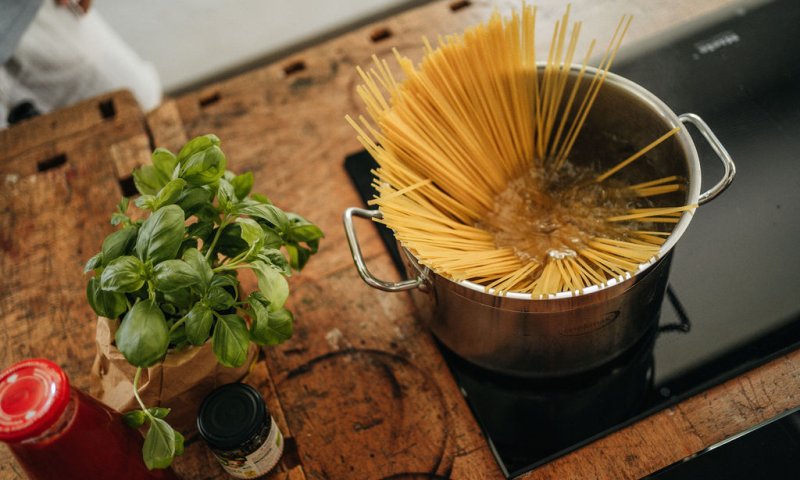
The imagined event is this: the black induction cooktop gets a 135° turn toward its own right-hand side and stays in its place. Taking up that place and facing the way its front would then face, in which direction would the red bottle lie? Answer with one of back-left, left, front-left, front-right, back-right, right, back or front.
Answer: front-left

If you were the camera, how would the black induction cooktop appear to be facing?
facing the viewer and to the right of the viewer
